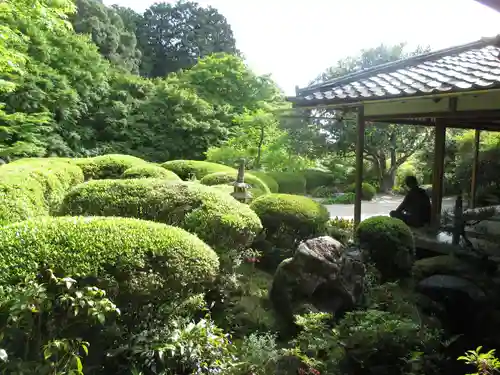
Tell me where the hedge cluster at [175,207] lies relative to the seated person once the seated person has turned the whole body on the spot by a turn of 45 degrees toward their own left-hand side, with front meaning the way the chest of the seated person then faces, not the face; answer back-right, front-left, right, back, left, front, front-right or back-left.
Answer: front

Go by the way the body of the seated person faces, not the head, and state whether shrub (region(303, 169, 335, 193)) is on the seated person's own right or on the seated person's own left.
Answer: on the seated person's own right

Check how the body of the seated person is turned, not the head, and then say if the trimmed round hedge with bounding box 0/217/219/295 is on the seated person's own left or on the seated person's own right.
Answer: on the seated person's own left

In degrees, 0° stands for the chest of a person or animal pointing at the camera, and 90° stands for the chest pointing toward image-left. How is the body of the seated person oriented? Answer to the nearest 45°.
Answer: approximately 90°

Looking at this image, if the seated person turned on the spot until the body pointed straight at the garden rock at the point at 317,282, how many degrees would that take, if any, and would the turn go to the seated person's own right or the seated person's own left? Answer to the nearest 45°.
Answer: approximately 90° to the seated person's own left

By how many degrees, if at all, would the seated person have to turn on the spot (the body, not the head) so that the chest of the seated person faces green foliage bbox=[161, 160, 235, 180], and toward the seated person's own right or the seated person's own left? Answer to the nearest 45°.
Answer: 0° — they already face it

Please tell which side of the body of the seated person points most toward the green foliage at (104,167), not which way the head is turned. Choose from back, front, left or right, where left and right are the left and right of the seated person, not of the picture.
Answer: front

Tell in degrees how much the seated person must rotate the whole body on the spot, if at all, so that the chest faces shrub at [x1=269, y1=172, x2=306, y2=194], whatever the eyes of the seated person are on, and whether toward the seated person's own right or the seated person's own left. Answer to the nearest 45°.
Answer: approximately 45° to the seated person's own right

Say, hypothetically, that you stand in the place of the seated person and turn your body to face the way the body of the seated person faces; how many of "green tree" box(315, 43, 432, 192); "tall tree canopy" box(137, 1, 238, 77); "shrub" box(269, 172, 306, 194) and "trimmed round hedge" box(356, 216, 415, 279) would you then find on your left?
1

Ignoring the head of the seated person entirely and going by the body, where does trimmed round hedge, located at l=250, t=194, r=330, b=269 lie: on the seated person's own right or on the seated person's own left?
on the seated person's own left

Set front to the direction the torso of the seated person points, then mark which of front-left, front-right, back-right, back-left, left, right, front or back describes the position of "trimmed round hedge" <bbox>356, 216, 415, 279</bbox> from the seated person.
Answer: left

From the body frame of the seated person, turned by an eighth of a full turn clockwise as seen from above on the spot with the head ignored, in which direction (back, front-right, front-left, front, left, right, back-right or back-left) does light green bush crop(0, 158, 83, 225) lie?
left
